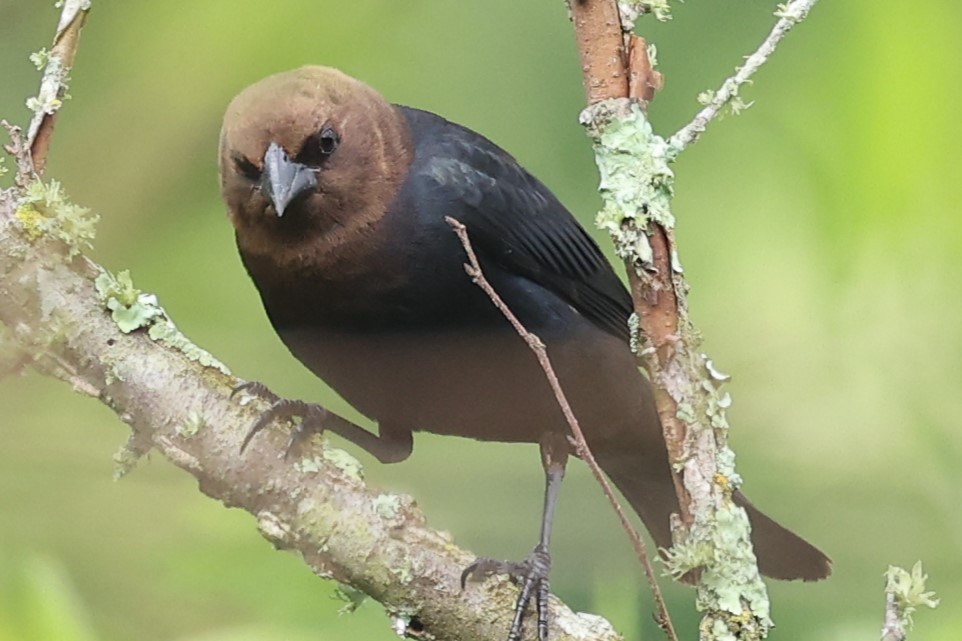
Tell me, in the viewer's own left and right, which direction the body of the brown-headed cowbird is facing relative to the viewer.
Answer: facing the viewer and to the left of the viewer
